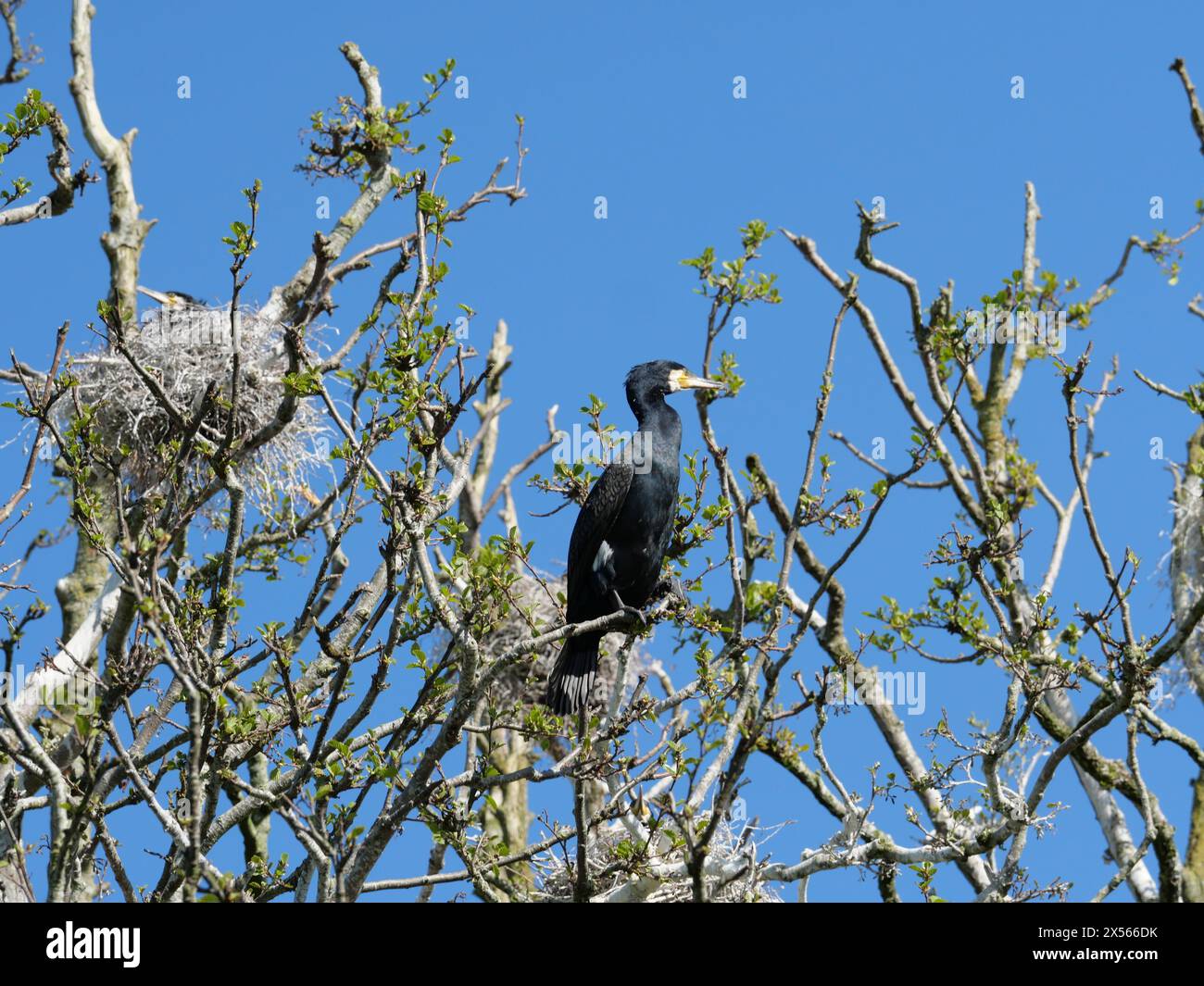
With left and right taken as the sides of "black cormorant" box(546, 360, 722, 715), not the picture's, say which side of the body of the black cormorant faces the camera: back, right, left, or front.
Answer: right
